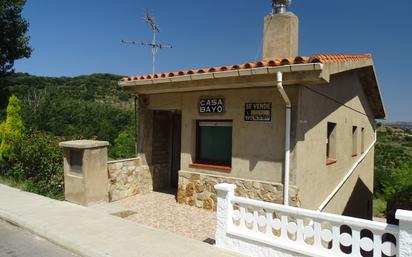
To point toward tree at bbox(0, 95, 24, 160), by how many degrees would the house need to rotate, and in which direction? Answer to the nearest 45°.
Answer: approximately 45° to its right

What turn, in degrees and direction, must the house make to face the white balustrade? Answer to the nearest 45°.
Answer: approximately 45° to its left

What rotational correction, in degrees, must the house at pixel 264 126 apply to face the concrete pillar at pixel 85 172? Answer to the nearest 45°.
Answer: approximately 45° to its right

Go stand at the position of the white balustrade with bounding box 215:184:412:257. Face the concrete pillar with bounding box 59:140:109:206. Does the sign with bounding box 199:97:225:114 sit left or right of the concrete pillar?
right

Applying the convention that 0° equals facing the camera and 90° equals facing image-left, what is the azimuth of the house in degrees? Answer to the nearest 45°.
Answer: approximately 45°

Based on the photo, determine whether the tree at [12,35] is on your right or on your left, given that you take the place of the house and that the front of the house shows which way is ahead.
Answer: on your right

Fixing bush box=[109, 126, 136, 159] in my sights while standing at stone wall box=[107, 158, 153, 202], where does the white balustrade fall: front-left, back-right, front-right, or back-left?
back-right

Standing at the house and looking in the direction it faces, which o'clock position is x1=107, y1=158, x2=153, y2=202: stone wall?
The stone wall is roughly at 2 o'clock from the house.

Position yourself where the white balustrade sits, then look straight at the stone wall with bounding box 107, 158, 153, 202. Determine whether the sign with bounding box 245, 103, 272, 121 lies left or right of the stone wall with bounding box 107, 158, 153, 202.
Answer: right
